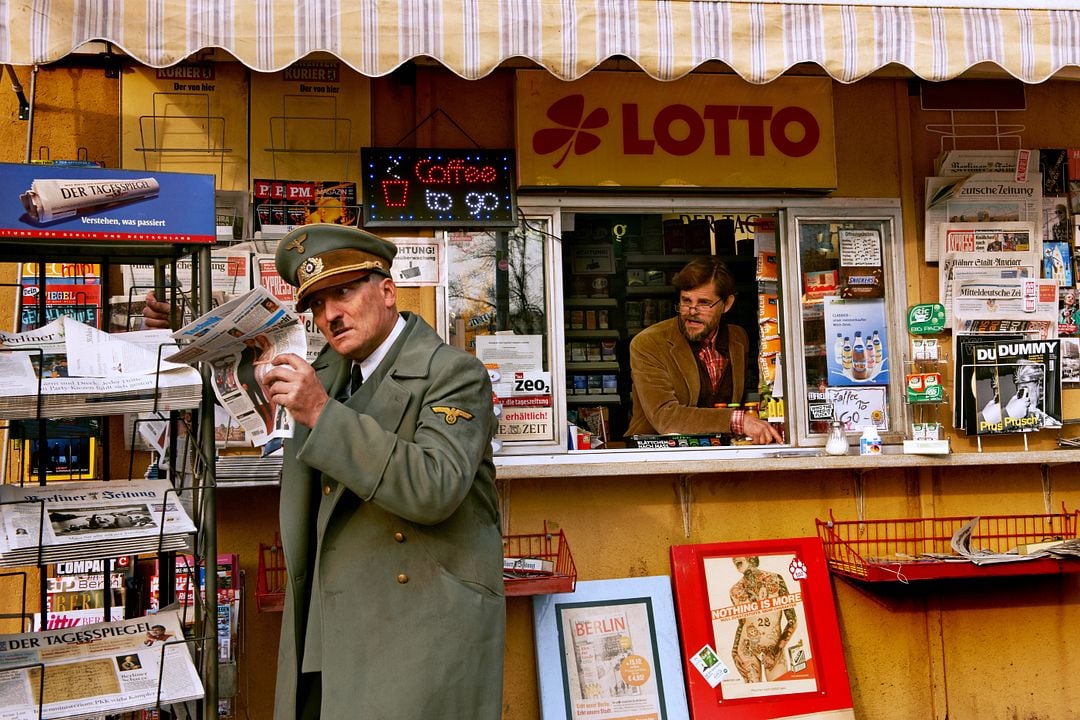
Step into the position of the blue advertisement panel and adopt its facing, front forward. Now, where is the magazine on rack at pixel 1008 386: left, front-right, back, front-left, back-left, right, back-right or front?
left

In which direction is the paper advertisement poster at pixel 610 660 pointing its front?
toward the camera

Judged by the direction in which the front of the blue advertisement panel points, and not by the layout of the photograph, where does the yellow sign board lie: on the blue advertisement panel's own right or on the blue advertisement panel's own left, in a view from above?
on the blue advertisement panel's own left

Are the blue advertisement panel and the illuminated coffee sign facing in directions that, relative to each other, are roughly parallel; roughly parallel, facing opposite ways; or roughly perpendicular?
roughly parallel

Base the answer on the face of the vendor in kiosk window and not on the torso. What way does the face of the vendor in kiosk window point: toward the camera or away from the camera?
toward the camera

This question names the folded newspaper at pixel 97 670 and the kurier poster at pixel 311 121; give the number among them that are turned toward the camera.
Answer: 2

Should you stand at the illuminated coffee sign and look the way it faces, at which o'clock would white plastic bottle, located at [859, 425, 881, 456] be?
The white plastic bottle is roughly at 9 o'clock from the illuminated coffee sign.

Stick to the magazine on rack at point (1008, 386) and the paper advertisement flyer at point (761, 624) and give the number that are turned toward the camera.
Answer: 2

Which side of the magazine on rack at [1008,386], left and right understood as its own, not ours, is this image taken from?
front

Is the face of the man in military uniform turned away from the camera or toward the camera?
toward the camera
